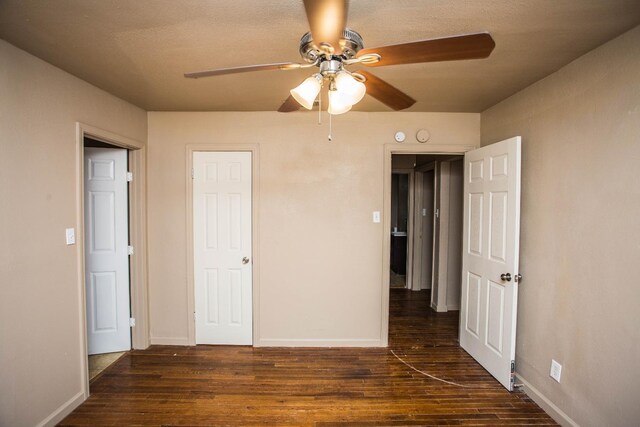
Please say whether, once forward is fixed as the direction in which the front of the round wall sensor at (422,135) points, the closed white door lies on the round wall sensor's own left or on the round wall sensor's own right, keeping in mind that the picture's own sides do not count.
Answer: on the round wall sensor's own right

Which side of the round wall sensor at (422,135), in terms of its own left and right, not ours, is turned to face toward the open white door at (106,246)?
right

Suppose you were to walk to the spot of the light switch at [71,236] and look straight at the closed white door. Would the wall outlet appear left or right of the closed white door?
right

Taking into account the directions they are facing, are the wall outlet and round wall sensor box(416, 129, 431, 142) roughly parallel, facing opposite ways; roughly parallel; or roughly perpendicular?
roughly perpendicular

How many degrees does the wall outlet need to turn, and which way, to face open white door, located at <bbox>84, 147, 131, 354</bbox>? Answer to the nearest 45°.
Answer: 0° — it already faces it

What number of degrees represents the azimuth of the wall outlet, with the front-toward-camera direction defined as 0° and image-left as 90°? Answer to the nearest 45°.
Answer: approximately 45°

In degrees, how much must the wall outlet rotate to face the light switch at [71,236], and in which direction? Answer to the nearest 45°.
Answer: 0° — it already faces it
